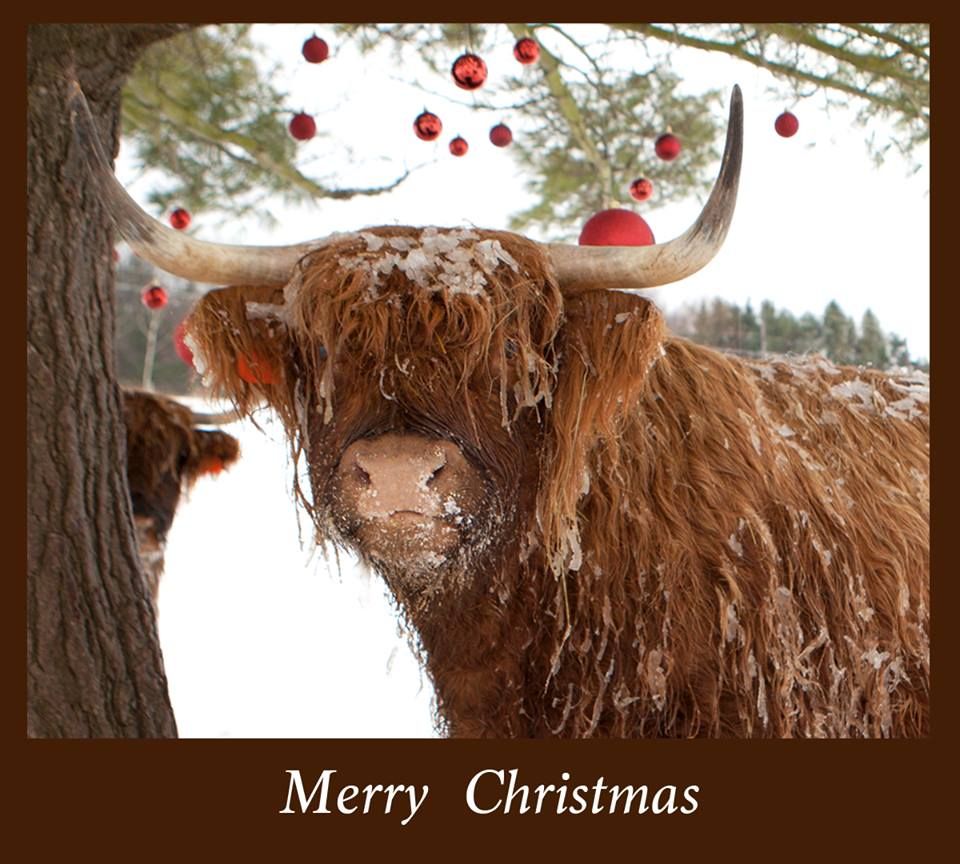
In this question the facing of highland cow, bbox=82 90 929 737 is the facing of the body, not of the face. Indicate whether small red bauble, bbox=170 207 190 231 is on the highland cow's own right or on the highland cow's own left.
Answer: on the highland cow's own right

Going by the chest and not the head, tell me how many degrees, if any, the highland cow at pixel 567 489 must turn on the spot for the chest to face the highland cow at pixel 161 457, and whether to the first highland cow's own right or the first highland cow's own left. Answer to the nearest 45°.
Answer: approximately 90° to the first highland cow's own right
